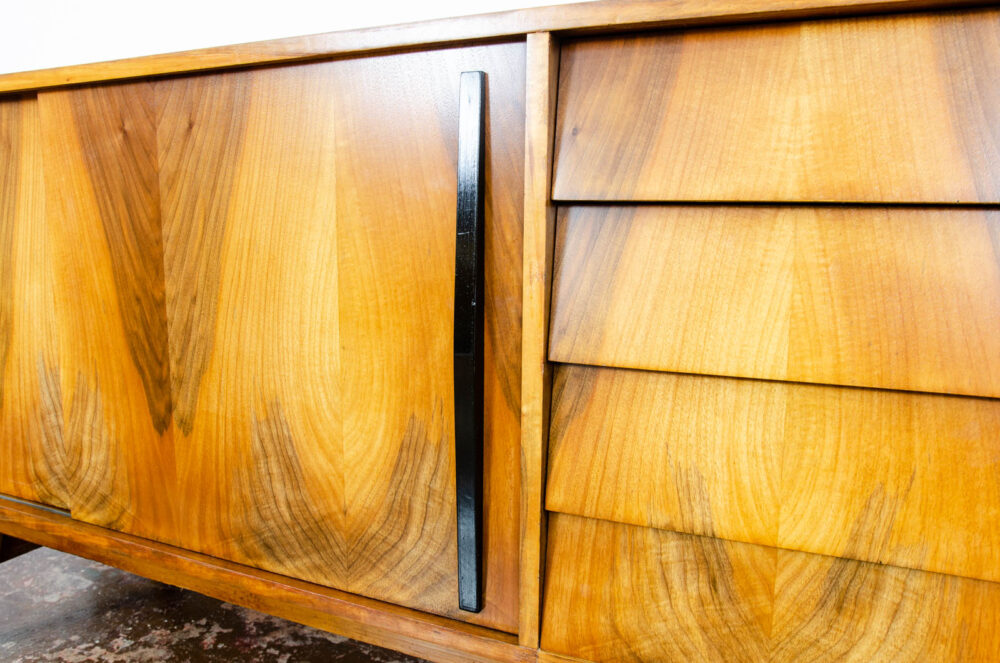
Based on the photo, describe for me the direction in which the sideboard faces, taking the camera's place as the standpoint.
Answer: facing the viewer and to the left of the viewer
